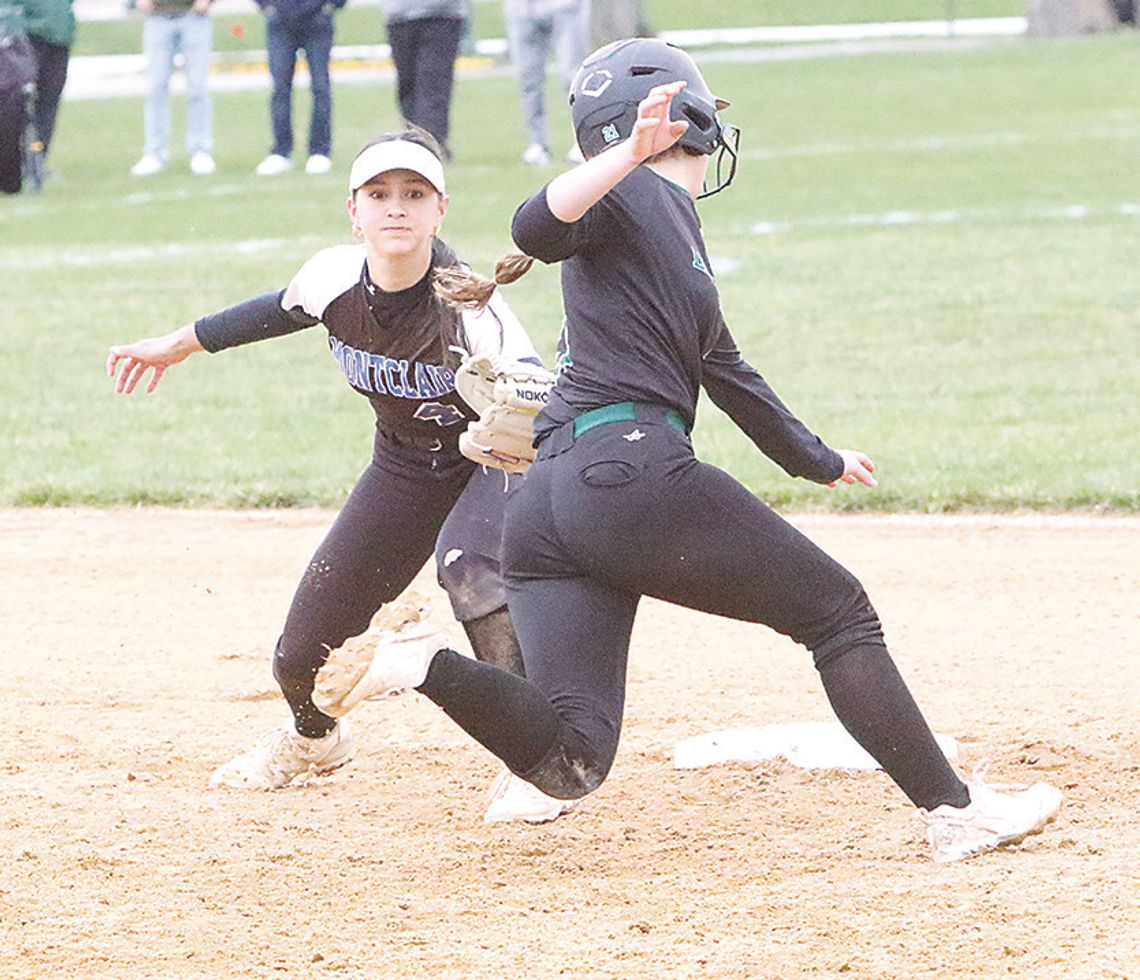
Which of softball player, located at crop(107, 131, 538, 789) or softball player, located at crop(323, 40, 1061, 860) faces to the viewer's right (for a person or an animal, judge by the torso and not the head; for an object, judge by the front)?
softball player, located at crop(323, 40, 1061, 860)

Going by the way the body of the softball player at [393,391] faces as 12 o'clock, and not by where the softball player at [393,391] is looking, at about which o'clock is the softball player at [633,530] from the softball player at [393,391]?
the softball player at [633,530] is roughly at 11 o'clock from the softball player at [393,391].

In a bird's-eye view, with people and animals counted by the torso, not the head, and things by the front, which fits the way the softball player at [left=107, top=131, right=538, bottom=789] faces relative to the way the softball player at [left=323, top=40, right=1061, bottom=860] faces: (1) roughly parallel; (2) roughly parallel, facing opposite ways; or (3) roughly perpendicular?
roughly perpendicular

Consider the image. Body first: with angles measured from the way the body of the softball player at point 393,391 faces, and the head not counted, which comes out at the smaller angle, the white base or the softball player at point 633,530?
the softball player

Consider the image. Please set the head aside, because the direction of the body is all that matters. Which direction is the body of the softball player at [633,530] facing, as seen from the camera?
to the viewer's right

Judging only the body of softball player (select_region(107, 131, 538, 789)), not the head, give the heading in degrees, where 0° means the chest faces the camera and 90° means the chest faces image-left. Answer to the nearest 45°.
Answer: approximately 0°

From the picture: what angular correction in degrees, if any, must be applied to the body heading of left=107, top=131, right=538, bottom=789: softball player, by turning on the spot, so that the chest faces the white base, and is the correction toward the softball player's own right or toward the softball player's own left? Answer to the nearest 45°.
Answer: approximately 90° to the softball player's own left

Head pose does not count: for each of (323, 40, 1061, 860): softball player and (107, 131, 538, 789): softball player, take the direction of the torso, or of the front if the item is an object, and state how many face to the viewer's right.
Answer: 1
